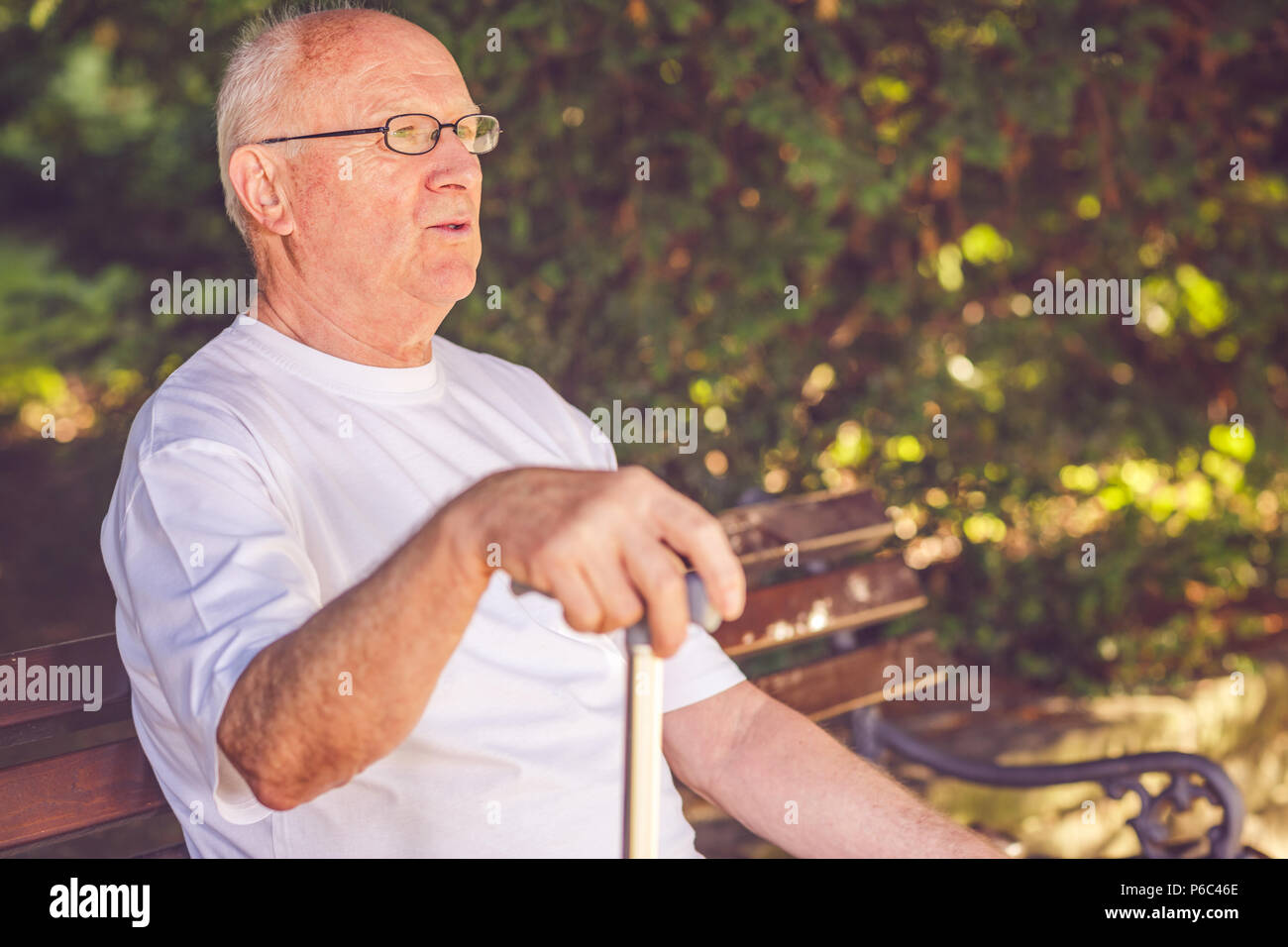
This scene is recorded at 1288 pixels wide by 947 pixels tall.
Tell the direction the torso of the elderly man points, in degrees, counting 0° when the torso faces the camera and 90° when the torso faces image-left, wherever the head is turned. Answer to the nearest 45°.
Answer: approximately 315°

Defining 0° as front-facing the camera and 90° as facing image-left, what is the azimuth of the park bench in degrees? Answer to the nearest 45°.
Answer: approximately 315°
